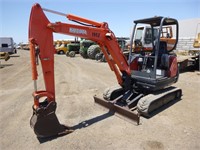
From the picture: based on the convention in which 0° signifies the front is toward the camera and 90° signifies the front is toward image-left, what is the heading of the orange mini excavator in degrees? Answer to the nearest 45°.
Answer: approximately 45°
